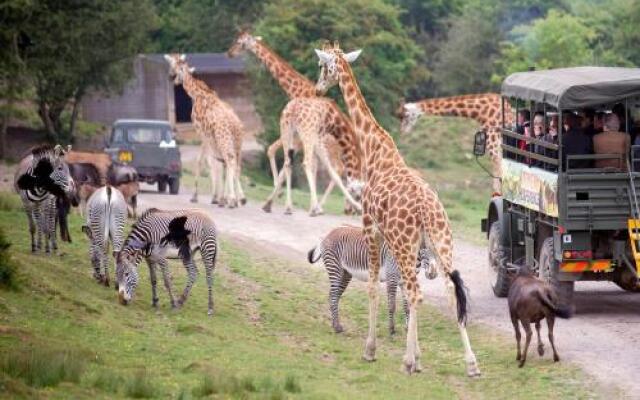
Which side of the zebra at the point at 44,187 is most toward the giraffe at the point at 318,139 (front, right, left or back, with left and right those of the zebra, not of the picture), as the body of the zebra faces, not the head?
left

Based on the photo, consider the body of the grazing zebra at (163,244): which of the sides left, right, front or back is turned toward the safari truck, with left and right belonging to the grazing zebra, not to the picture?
back

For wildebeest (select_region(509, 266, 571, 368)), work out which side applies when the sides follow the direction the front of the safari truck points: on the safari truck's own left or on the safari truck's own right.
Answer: on the safari truck's own left

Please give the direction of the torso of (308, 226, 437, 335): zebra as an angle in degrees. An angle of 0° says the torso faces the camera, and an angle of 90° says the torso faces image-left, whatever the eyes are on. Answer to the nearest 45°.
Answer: approximately 270°

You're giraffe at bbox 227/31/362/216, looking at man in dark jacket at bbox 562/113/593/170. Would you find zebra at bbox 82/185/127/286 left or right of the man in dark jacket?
right

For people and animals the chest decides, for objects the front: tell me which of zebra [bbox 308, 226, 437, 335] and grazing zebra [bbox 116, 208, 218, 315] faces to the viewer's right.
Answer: the zebra

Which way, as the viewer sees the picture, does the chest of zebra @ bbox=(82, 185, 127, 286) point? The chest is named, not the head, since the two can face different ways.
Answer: away from the camera

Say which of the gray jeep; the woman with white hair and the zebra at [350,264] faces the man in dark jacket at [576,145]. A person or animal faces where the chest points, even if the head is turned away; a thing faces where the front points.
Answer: the zebra

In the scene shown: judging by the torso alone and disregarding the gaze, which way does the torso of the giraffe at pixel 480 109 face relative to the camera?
to the viewer's left

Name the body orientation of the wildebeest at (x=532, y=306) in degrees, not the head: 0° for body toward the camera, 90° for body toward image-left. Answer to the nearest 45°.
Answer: approximately 135°

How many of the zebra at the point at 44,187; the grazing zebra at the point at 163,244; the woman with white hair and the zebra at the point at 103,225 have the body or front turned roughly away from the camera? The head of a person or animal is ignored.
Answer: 2
